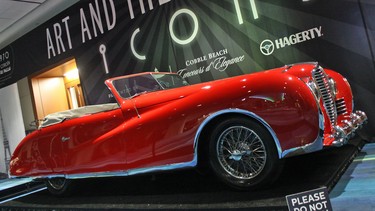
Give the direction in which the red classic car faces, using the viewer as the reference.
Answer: facing the viewer and to the right of the viewer
